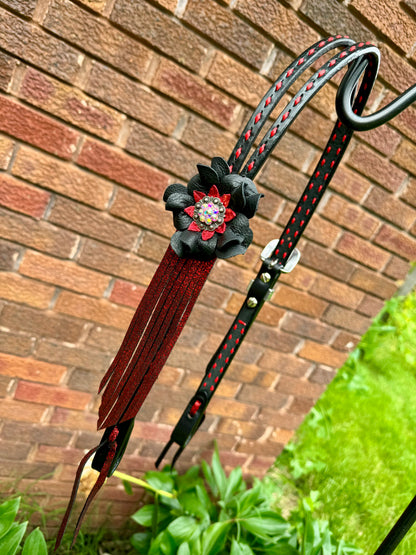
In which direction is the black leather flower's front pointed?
toward the camera
